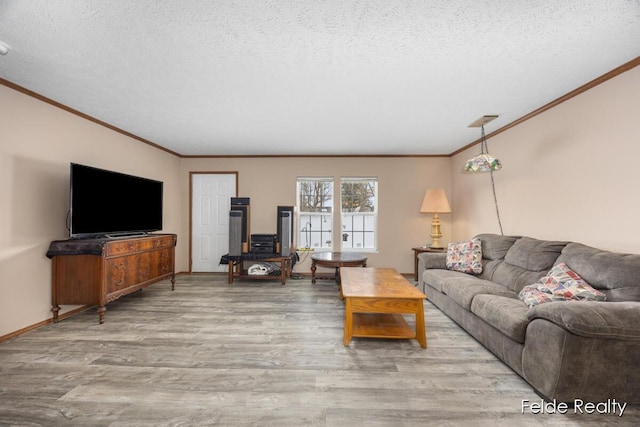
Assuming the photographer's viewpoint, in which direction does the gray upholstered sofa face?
facing the viewer and to the left of the viewer

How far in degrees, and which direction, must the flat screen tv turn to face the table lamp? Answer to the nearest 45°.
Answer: approximately 45° to its left

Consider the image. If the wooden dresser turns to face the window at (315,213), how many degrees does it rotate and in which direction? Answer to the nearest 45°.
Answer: approximately 45° to its left

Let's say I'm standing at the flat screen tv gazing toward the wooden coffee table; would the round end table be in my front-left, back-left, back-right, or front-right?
front-left

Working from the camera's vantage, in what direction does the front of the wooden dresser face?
facing the viewer and to the right of the viewer

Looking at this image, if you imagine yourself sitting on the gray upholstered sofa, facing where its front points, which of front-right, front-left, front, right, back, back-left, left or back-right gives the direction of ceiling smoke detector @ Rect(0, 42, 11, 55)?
front

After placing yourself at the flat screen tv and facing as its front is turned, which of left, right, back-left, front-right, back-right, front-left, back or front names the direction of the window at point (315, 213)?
front-left

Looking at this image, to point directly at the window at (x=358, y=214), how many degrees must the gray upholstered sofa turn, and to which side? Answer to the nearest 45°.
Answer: approximately 90° to its right

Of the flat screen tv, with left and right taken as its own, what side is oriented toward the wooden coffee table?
front

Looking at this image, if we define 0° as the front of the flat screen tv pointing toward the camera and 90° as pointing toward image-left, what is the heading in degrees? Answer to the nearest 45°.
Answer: approximately 315°

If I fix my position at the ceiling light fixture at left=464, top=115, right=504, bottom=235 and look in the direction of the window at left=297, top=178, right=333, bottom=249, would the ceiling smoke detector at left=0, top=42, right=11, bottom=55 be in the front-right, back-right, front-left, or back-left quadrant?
front-left

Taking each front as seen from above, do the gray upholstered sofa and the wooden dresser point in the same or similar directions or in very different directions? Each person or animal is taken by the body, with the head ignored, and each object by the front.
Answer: very different directions

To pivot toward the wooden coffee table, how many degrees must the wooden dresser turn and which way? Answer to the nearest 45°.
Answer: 0° — it already faces it

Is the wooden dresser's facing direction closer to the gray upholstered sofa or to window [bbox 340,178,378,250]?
the gray upholstered sofa

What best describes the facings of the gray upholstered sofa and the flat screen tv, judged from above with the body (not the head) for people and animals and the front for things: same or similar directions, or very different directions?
very different directions

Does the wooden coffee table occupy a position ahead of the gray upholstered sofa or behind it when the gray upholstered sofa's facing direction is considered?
ahead

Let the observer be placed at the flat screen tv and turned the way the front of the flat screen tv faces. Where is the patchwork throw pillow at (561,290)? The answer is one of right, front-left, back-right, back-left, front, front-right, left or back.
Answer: front

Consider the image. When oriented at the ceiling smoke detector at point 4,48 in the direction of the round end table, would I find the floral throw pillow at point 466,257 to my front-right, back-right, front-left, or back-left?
front-right

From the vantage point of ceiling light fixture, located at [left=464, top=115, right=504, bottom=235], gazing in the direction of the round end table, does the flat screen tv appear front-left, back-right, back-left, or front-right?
front-left

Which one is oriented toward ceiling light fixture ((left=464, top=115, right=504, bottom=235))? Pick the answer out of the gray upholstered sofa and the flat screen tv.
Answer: the flat screen tv
